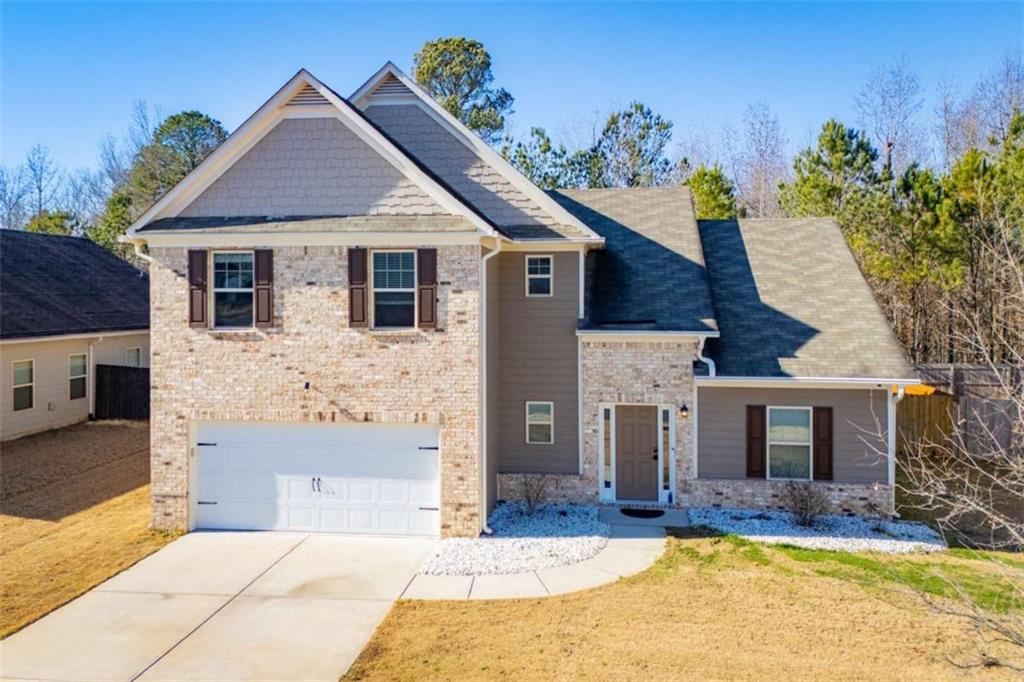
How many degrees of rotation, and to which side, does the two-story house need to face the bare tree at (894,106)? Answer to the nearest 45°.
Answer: approximately 135° to its left

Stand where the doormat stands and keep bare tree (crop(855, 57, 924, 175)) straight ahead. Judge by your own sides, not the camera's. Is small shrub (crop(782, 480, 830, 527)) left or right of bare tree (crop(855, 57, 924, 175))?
right

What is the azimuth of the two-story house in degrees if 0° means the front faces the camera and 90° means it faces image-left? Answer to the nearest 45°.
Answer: approximately 0°

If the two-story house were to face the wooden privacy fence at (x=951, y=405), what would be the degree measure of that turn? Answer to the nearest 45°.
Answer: approximately 135° to its left

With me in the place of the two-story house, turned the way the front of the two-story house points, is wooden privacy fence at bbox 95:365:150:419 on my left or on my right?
on my right

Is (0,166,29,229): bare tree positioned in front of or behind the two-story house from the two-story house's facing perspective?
behind

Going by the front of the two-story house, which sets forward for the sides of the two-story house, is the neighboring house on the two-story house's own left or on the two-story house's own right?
on the two-story house's own right

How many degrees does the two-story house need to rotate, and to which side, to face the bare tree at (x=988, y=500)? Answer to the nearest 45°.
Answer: approximately 90° to its left
